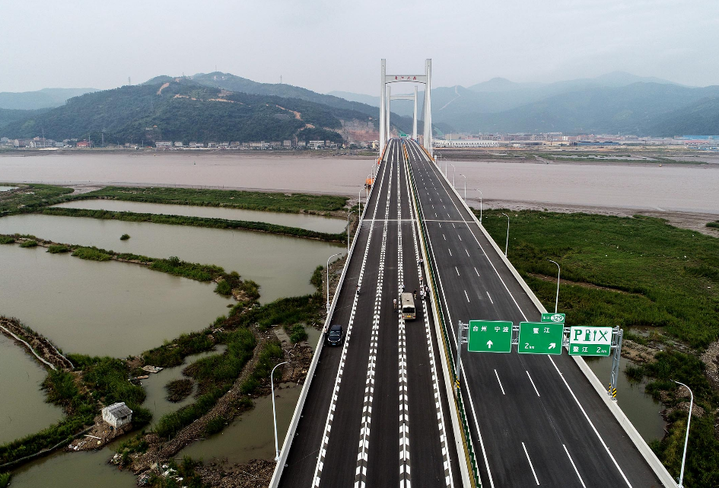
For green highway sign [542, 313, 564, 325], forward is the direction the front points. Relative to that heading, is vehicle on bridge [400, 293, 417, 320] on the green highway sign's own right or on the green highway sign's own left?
on the green highway sign's own right

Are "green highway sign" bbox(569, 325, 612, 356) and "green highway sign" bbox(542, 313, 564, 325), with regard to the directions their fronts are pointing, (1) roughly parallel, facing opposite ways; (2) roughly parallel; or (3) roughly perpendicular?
roughly parallel

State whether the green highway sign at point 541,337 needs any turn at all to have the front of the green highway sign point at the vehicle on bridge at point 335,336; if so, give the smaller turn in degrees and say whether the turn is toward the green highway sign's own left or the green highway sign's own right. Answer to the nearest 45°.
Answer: approximately 90° to the green highway sign's own right

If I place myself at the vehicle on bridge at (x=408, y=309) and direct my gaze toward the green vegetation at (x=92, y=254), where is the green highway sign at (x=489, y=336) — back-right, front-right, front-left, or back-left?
back-left

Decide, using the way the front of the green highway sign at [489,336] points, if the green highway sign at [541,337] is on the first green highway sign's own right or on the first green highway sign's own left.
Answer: on the first green highway sign's own left

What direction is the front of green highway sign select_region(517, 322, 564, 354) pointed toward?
toward the camera

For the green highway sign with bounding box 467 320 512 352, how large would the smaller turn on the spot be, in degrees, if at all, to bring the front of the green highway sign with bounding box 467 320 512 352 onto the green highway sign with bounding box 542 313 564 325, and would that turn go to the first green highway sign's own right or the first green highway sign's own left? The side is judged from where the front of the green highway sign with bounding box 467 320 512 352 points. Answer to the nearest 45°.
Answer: approximately 135° to the first green highway sign's own left

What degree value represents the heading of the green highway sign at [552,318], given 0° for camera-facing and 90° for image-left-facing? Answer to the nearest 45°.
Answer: approximately 0°

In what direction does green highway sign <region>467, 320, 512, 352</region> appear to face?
toward the camera

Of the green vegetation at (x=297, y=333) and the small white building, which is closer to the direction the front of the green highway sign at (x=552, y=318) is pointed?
the small white building

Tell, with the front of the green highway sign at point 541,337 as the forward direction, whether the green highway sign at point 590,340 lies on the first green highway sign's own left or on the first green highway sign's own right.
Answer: on the first green highway sign's own left
